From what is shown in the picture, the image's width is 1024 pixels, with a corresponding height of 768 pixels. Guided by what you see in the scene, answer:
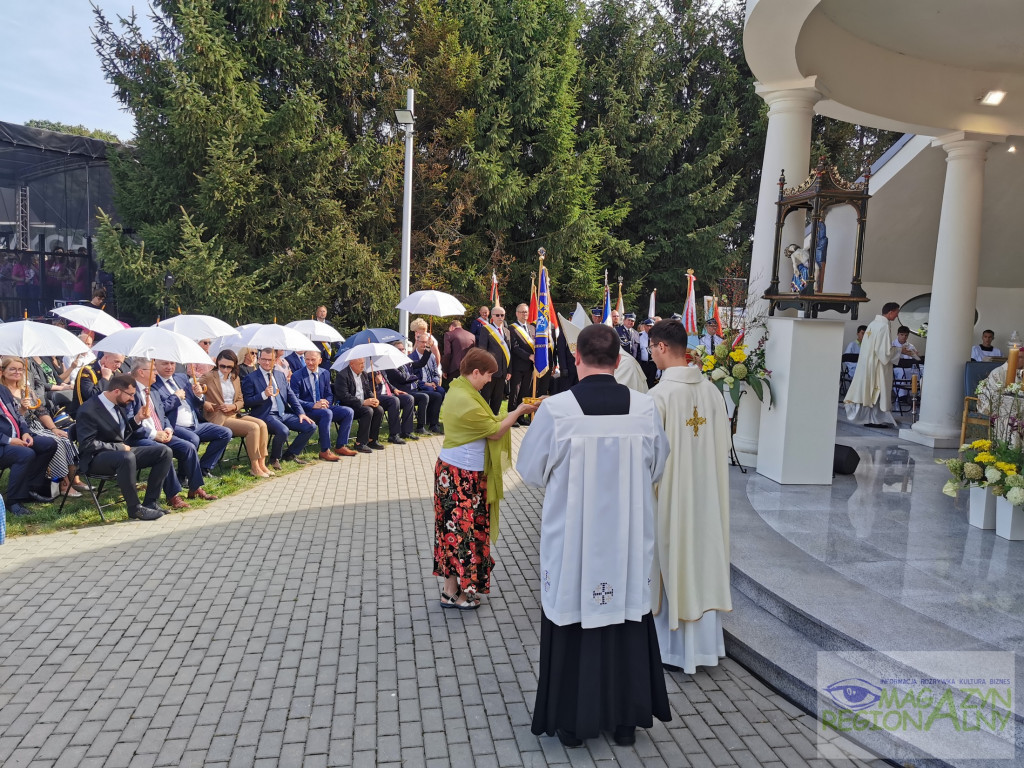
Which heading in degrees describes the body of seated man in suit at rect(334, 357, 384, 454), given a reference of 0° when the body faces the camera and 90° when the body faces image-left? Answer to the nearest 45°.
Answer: approximately 315°

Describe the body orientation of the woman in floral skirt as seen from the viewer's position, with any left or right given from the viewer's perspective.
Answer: facing to the right of the viewer

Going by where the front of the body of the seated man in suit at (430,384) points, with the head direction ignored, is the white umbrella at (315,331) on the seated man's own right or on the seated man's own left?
on the seated man's own right

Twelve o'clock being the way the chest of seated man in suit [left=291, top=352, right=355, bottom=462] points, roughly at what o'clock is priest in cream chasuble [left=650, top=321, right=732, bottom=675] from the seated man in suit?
The priest in cream chasuble is roughly at 1 o'clock from the seated man in suit.

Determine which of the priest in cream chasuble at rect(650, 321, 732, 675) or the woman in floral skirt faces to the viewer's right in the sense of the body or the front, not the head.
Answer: the woman in floral skirt

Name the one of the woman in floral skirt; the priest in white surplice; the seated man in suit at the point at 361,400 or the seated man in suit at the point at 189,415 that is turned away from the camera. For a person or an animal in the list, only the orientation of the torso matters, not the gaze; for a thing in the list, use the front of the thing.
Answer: the priest in white surplice

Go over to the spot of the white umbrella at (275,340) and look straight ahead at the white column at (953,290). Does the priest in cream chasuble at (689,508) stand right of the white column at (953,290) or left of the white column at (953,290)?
right

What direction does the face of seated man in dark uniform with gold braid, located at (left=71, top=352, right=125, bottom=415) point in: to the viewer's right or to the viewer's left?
to the viewer's right

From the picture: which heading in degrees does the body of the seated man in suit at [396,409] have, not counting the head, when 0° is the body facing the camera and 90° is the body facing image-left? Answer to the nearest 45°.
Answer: approximately 315°

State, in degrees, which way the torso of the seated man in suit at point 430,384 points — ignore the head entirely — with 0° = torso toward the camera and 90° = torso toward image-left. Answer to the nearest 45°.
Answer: approximately 315°

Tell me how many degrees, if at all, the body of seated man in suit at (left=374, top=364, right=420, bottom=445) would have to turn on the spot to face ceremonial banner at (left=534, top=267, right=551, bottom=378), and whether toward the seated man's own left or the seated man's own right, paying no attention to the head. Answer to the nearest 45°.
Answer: approximately 90° to the seated man's own left

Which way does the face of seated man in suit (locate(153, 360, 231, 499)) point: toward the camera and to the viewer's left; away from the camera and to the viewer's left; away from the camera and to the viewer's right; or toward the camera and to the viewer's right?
toward the camera and to the viewer's right

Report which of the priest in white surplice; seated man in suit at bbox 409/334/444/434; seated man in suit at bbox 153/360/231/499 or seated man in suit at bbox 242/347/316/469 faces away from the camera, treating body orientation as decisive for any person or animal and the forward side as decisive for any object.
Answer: the priest in white surplice

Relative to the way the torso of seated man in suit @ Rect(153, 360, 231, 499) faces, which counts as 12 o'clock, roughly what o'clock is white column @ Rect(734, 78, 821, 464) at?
The white column is roughly at 11 o'clock from the seated man in suit.
